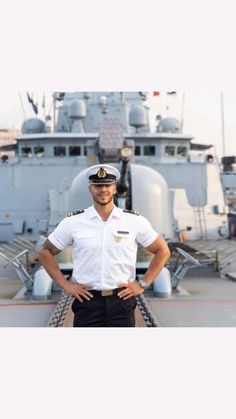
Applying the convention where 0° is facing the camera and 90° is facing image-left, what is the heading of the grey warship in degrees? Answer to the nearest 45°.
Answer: approximately 0°

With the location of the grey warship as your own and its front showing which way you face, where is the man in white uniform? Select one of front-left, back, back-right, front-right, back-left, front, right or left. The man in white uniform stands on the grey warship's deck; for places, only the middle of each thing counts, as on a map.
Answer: front

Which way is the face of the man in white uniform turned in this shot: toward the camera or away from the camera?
toward the camera

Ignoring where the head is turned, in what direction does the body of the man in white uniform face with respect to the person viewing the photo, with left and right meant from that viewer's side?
facing the viewer

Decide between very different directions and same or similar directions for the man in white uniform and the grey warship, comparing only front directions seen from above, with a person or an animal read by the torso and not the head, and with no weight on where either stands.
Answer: same or similar directions

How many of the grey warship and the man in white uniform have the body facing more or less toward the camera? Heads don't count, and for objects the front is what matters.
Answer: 2
